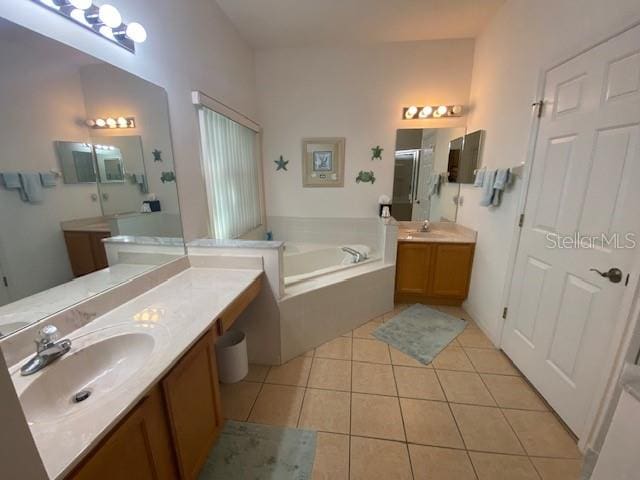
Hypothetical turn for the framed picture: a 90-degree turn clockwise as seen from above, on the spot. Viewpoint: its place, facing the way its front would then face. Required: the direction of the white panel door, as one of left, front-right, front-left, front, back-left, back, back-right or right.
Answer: back-left

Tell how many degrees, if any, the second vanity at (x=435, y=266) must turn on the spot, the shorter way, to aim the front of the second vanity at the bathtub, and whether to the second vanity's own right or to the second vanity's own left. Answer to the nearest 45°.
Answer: approximately 90° to the second vanity's own right

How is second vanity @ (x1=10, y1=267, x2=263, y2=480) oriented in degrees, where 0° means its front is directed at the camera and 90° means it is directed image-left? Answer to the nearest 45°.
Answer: approximately 315°

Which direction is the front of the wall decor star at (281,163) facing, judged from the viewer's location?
facing the viewer

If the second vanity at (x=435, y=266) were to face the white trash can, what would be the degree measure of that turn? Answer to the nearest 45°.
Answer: approximately 45° to its right

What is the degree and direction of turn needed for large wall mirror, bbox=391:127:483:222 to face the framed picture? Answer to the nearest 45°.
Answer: approximately 90° to its right

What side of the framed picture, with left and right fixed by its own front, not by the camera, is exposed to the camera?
front

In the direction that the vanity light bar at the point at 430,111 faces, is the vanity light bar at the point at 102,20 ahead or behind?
ahead

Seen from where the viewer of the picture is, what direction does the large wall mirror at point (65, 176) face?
facing the viewer and to the right of the viewer

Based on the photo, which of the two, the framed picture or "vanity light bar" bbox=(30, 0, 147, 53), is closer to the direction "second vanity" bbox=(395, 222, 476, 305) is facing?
the vanity light bar

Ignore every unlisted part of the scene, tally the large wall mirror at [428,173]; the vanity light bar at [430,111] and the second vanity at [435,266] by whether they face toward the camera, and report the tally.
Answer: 3

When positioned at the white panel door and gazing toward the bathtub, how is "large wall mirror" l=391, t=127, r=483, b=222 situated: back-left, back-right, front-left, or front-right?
front-right

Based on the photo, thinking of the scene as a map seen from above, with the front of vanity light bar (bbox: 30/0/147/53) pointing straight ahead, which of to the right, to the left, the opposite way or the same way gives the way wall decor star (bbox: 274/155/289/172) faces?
to the right

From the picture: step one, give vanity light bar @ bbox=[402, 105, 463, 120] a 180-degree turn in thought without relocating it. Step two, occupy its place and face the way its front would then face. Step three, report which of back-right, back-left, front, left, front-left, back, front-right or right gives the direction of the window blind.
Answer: back-left

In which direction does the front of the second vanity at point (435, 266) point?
toward the camera

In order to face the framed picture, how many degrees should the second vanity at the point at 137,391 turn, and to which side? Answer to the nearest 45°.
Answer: approximately 90° to its left

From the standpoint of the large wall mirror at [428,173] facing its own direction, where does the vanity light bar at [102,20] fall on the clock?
The vanity light bar is roughly at 1 o'clock from the large wall mirror.

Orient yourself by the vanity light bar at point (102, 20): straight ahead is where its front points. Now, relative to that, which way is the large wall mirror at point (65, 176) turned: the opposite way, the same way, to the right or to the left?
the same way

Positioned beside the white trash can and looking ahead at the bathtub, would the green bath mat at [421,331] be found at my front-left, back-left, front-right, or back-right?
front-right
